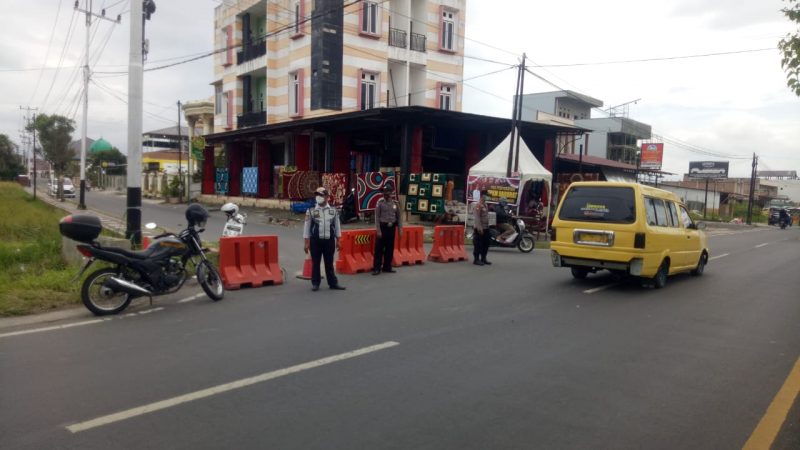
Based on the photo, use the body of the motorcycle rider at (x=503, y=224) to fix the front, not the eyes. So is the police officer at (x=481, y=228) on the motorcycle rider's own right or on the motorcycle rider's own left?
on the motorcycle rider's own right

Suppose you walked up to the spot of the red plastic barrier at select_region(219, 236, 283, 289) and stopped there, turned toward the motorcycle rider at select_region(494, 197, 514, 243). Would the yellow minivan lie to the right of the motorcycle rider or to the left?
right

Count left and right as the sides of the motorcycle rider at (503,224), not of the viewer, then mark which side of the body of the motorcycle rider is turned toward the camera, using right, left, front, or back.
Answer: right

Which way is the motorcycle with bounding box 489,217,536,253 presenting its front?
to the viewer's right

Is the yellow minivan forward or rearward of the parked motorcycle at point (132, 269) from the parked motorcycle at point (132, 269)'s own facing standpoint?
forward

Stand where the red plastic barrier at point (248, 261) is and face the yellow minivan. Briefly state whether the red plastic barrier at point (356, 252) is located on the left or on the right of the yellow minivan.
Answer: left

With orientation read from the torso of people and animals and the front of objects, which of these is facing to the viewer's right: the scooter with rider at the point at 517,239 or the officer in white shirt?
the scooter with rider

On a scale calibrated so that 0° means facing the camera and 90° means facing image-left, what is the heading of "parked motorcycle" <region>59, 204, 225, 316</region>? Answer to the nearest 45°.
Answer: approximately 270°

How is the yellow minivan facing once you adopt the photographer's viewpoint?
facing away from the viewer and to the right of the viewer

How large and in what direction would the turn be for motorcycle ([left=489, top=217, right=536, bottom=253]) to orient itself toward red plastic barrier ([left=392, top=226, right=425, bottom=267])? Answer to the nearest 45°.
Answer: approximately 135° to its right

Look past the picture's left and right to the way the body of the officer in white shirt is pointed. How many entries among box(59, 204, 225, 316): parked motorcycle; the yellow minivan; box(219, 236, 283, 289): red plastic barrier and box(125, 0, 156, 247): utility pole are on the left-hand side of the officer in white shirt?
1

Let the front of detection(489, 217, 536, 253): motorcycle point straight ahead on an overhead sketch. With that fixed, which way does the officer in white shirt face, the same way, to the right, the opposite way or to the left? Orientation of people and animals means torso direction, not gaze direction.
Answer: to the right

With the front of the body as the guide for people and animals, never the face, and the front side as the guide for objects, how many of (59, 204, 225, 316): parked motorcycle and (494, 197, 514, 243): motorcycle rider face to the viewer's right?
2

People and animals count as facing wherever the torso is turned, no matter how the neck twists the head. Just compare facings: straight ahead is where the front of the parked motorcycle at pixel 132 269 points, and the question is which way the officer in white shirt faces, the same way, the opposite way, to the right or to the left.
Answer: to the right
